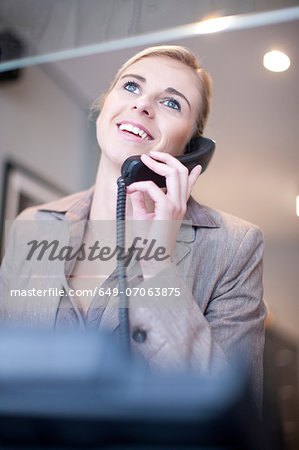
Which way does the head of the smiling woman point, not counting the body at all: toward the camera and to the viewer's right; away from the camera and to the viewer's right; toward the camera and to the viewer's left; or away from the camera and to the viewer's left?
toward the camera and to the viewer's left

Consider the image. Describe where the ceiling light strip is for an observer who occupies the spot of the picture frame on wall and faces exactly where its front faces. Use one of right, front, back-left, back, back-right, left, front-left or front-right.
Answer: front

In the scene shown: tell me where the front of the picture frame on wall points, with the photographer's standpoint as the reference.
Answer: facing the viewer and to the right of the viewer

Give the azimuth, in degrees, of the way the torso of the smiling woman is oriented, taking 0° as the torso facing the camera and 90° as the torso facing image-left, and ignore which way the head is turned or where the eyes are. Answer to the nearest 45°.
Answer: approximately 45°
